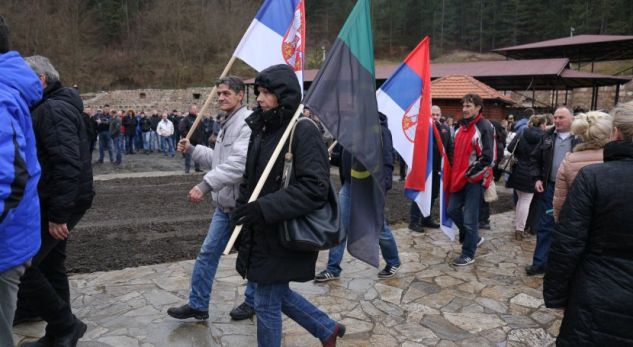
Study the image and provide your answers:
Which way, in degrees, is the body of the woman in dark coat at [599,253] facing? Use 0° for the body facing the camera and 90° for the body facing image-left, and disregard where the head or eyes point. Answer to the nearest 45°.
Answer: approximately 180°

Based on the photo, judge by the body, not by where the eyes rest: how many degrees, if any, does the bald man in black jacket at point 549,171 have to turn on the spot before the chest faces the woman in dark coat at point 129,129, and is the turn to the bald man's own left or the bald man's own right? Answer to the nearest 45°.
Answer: approximately 90° to the bald man's own right

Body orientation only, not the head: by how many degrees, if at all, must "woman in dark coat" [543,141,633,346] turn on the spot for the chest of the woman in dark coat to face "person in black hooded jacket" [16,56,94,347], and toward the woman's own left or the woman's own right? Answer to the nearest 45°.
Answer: approximately 90° to the woman's own left

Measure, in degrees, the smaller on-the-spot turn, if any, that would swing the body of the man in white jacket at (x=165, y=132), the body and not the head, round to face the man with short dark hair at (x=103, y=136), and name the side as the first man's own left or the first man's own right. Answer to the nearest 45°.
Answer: approximately 45° to the first man's own right

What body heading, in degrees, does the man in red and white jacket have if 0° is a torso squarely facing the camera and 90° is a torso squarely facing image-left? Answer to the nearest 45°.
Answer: approximately 45°

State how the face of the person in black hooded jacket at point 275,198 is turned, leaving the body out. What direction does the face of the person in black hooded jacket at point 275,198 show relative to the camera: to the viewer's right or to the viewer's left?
to the viewer's left
